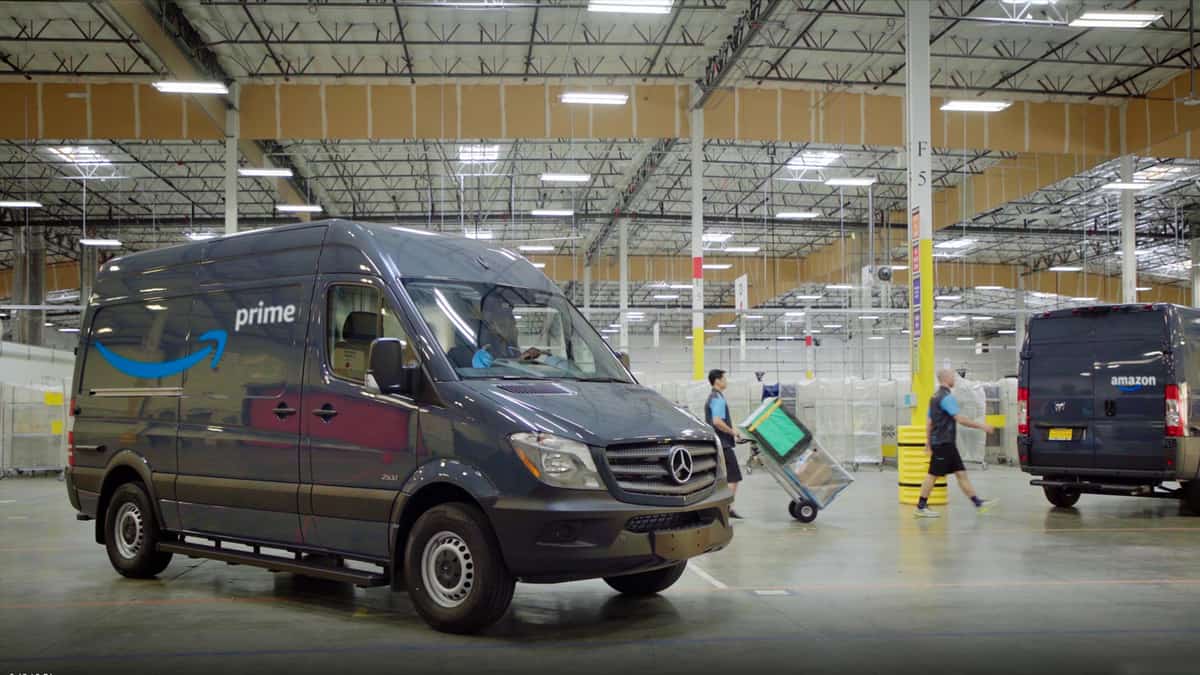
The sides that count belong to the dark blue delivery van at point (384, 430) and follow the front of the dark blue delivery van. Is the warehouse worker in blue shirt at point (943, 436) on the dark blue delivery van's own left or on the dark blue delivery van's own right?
on the dark blue delivery van's own left

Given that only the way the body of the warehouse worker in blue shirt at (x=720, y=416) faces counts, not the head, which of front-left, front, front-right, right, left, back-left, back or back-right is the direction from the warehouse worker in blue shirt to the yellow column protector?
front-left

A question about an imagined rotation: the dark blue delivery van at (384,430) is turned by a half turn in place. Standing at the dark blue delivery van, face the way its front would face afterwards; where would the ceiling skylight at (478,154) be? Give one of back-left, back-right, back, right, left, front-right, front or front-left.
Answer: front-right

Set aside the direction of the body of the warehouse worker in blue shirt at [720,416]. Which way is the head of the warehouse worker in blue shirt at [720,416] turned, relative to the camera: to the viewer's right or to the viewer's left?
to the viewer's right

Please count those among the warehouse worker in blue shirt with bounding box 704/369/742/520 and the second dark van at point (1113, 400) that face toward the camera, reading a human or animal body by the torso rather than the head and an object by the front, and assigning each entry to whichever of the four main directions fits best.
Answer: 0

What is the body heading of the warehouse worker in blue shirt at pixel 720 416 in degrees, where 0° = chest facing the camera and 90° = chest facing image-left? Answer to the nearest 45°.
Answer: approximately 270°

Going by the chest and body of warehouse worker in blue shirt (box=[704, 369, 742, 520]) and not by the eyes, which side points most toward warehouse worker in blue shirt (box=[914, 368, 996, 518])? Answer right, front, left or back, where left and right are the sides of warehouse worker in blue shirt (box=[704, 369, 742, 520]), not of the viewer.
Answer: front

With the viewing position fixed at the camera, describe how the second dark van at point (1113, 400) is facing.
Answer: facing away from the viewer and to the right of the viewer

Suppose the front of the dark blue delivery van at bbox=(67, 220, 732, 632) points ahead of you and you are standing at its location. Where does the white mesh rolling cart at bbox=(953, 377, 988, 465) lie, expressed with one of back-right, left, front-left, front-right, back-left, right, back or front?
left

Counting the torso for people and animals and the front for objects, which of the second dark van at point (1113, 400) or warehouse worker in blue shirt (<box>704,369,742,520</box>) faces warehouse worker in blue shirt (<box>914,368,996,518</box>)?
warehouse worker in blue shirt (<box>704,369,742,520</box>)

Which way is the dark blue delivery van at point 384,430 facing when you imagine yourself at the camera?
facing the viewer and to the right of the viewer
